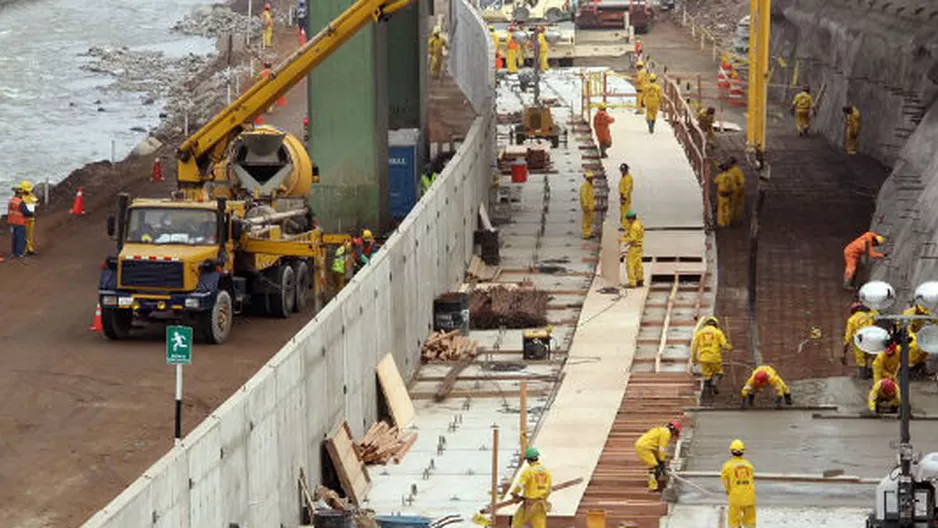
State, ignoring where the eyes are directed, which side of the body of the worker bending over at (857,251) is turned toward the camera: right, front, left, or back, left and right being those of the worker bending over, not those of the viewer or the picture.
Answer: right

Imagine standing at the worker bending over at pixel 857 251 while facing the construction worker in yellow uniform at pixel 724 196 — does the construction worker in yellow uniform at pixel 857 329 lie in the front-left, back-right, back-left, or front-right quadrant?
back-left

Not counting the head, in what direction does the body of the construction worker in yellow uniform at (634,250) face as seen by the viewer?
to the viewer's left
